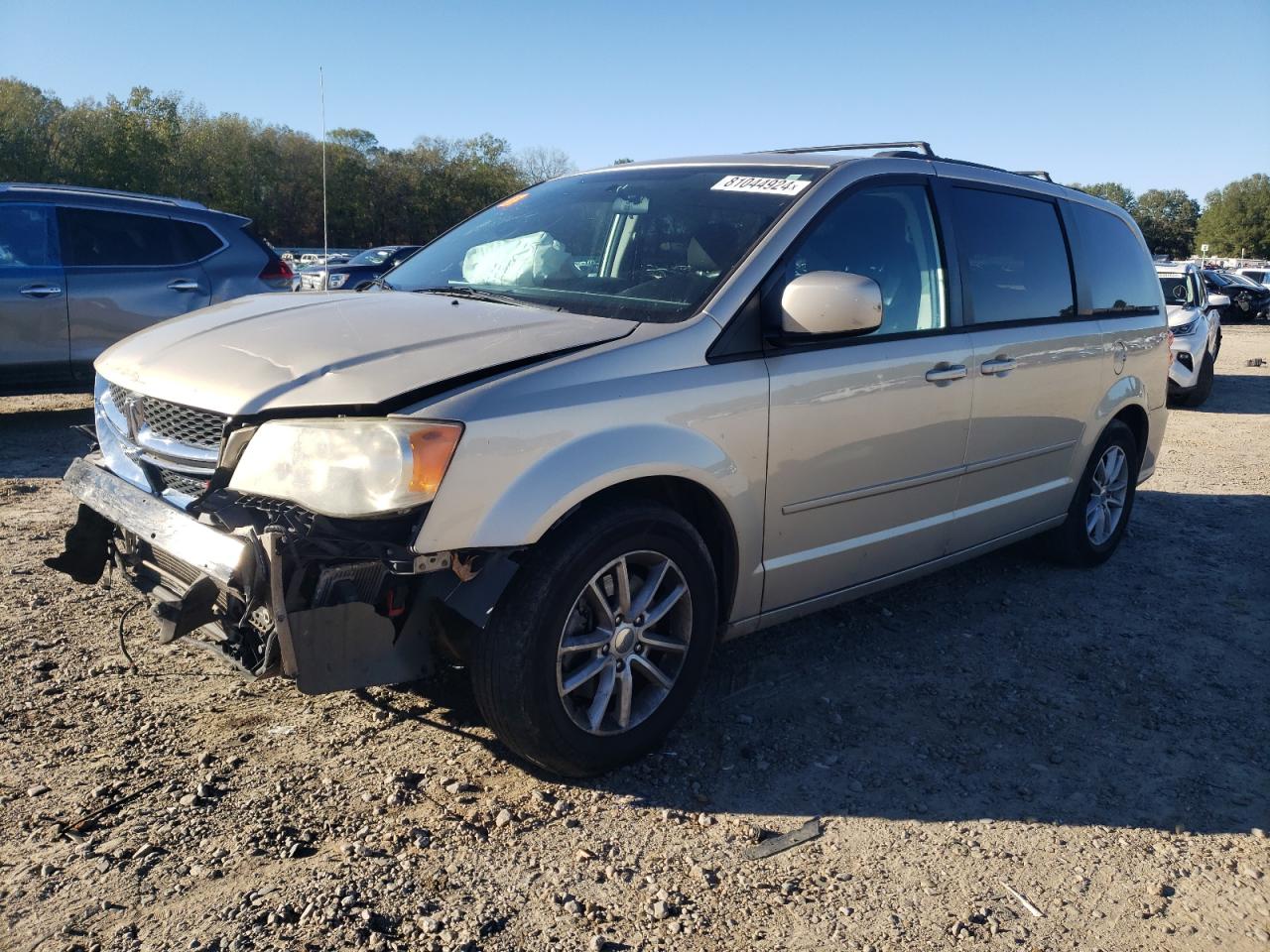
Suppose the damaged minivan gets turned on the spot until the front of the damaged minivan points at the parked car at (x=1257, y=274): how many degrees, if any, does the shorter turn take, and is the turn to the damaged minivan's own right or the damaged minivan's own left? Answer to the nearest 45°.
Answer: approximately 180°

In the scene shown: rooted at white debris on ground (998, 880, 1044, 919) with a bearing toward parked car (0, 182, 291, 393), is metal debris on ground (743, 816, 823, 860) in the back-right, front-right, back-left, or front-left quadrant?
front-left

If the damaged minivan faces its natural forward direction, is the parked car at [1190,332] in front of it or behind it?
behind

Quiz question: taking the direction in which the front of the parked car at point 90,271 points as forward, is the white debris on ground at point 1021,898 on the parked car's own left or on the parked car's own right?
on the parked car's own left

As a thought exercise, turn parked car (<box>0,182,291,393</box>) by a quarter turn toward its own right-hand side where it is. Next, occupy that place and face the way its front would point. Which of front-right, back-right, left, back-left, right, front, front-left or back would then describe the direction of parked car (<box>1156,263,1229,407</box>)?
right

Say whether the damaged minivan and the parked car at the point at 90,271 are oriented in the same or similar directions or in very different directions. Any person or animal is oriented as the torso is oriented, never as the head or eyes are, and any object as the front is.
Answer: same or similar directions

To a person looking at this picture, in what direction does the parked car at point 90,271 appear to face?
facing to the left of the viewer

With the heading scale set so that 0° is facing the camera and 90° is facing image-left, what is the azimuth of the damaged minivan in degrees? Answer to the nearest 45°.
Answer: approximately 45°

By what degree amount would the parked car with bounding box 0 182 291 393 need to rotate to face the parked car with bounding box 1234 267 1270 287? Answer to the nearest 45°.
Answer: approximately 135° to its right

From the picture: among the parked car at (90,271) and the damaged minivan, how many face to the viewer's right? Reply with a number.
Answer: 0
